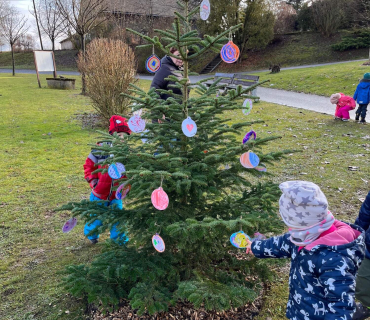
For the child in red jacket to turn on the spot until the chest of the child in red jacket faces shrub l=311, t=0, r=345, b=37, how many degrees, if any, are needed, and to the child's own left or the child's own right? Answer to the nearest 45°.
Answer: approximately 90° to the child's own left

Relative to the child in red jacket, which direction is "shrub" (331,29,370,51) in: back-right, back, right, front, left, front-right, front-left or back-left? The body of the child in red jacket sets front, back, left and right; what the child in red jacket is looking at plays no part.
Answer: left

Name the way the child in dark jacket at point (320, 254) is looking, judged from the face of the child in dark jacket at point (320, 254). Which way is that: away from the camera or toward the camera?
away from the camera

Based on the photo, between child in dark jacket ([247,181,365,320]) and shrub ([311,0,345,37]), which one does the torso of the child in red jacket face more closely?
the child in dark jacket

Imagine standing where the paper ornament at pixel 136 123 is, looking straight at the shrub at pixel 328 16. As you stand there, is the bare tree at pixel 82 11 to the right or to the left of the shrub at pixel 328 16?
left

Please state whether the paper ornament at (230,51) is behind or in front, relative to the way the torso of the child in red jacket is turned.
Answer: in front

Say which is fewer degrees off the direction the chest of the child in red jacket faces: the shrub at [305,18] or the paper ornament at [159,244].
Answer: the paper ornament

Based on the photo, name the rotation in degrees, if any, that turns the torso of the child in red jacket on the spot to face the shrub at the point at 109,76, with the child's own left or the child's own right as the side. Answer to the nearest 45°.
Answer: approximately 135° to the child's own left

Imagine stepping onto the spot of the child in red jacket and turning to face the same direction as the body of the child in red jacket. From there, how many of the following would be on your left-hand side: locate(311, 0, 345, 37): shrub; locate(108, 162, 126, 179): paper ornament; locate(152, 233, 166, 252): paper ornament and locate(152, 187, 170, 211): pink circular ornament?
1

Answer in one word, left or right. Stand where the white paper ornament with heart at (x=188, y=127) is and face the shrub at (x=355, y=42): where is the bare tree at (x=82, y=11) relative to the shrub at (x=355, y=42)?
left

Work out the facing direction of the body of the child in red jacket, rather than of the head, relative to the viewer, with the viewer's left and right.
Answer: facing the viewer and to the right of the viewer

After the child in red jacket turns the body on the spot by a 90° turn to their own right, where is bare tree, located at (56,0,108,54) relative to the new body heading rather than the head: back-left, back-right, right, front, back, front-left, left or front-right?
back-right

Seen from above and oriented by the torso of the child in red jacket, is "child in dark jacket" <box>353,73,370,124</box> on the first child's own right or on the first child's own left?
on the first child's own left
